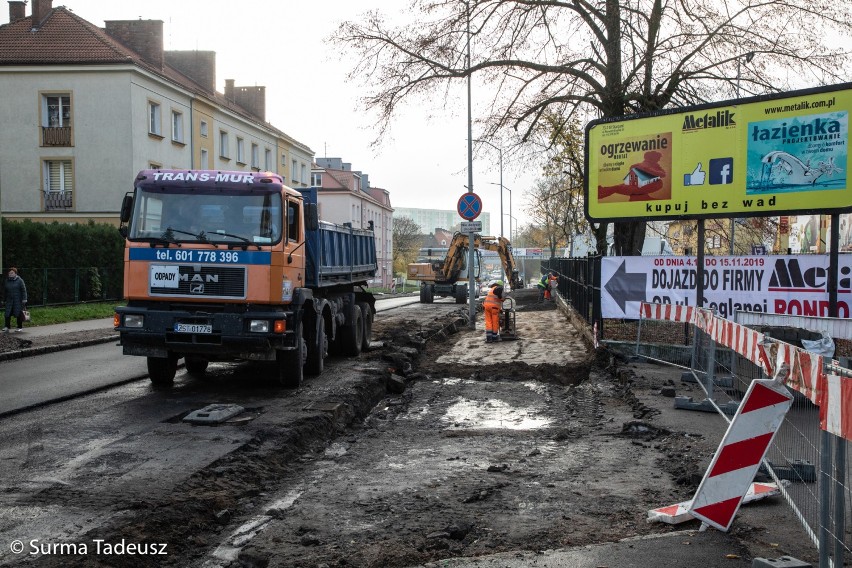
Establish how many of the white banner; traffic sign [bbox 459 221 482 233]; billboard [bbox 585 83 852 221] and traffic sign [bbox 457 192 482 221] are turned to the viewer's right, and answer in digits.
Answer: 0

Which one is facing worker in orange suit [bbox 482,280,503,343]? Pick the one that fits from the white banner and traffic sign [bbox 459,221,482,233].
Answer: the traffic sign

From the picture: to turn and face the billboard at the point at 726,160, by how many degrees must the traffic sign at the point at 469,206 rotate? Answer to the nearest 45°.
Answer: approximately 45° to its left

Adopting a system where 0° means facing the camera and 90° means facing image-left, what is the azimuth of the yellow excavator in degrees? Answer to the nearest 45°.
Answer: approximately 270°

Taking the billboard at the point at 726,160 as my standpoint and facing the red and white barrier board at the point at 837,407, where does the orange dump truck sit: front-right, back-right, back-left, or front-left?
front-right

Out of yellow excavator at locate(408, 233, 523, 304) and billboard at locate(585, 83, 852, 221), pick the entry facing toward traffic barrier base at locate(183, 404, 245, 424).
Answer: the billboard

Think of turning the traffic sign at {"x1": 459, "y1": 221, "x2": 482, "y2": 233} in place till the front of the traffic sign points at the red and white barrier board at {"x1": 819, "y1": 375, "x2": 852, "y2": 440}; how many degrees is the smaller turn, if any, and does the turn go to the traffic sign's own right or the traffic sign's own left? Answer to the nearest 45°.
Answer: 0° — it already faces it

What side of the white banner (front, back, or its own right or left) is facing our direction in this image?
front

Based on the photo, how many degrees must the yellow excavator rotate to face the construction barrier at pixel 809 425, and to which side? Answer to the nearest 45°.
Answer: approximately 90° to its right

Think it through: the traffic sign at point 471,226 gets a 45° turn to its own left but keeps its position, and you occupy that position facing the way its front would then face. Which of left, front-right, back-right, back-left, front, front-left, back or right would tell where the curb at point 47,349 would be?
right

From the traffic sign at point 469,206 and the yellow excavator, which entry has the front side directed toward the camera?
the traffic sign

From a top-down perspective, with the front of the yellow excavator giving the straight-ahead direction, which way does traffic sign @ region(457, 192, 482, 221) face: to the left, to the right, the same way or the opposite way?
to the right

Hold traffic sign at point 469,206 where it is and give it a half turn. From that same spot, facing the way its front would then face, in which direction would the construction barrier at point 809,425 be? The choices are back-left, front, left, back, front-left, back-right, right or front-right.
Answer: back

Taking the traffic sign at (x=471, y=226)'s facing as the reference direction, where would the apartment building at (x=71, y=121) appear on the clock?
The apartment building is roughly at 4 o'clock from the traffic sign.
